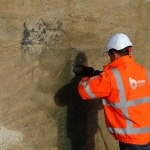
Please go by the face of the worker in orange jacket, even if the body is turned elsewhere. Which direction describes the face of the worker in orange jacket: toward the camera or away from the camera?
away from the camera

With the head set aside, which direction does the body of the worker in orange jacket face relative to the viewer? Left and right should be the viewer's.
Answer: facing away from the viewer and to the left of the viewer
